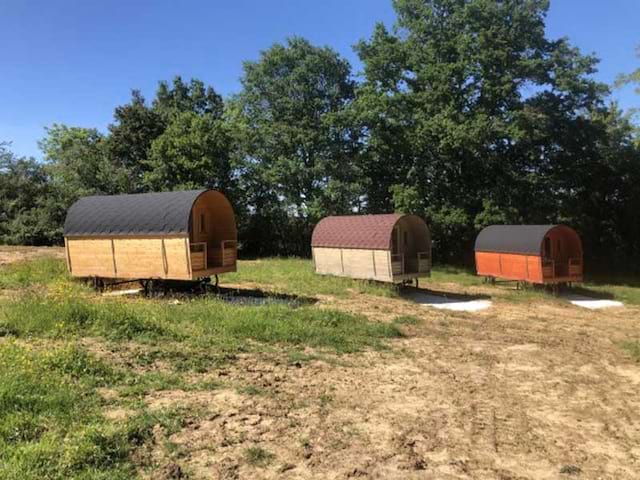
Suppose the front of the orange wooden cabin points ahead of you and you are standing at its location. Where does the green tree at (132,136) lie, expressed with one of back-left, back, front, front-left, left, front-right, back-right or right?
back-right

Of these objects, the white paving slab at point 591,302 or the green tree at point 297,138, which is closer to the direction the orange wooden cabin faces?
the white paving slab

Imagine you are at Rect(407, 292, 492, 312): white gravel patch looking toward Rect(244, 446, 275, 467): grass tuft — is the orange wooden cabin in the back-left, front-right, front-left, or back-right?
back-left

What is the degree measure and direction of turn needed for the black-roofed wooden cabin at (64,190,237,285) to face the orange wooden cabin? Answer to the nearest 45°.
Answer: approximately 45° to its left

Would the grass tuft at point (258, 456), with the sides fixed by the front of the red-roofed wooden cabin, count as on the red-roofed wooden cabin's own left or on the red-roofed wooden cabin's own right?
on the red-roofed wooden cabin's own right

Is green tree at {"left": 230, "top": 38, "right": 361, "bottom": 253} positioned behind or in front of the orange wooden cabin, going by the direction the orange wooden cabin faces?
behind

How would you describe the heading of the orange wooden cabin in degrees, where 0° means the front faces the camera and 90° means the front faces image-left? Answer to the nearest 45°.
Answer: approximately 315°

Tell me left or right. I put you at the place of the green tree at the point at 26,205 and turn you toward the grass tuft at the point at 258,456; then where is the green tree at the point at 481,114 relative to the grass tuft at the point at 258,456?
left

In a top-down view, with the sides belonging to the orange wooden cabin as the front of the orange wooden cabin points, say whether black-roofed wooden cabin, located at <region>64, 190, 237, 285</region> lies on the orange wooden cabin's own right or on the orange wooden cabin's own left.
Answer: on the orange wooden cabin's own right
